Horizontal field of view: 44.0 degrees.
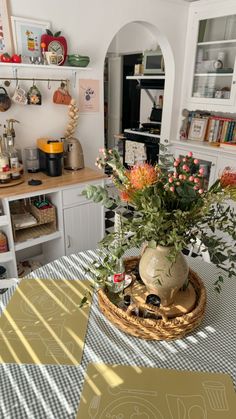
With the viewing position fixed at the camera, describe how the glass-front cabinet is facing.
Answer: facing the viewer and to the left of the viewer

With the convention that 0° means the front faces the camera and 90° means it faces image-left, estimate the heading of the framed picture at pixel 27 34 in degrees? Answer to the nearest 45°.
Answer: approximately 315°

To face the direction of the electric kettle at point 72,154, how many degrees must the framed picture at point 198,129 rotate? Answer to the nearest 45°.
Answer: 0° — it already faces it

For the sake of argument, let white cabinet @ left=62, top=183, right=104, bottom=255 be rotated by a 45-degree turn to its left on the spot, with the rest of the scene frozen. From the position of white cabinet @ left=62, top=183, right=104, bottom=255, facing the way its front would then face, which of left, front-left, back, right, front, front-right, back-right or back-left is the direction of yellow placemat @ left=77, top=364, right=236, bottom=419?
right

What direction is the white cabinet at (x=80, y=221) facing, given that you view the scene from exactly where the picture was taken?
facing the viewer and to the right of the viewer

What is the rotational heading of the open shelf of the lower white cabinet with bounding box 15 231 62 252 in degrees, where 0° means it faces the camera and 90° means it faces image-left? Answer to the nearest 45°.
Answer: approximately 315°

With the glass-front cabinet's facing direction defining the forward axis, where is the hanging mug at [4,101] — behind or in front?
in front

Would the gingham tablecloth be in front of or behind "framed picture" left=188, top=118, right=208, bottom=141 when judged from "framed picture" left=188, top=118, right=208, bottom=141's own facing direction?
in front
